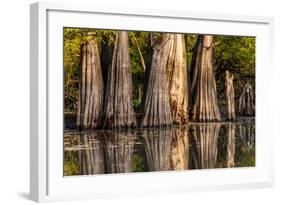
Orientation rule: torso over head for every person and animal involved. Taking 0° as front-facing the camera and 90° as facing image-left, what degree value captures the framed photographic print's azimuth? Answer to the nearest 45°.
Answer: approximately 315°
